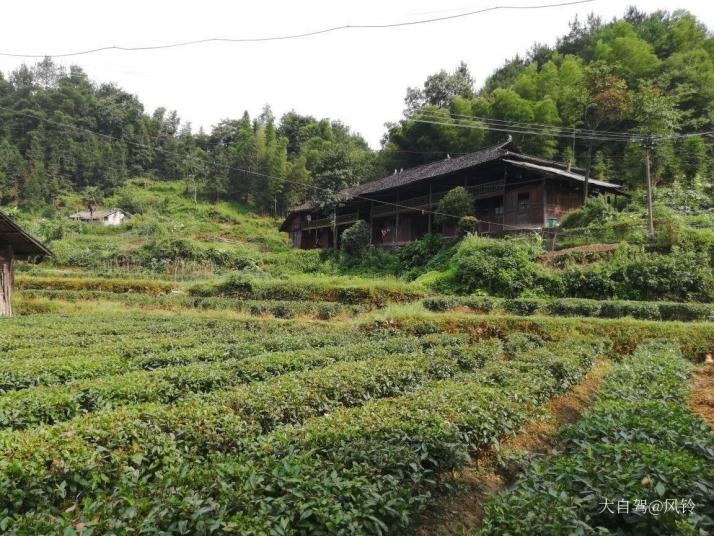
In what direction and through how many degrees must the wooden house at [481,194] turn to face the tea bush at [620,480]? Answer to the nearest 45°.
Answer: approximately 45° to its left

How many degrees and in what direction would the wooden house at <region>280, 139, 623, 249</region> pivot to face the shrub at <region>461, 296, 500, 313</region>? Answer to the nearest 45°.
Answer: approximately 45° to its left

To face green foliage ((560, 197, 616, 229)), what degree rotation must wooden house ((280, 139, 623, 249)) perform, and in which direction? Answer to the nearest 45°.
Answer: approximately 90° to its left

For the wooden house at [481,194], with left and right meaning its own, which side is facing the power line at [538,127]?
back

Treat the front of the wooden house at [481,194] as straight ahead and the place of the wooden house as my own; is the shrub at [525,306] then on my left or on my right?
on my left

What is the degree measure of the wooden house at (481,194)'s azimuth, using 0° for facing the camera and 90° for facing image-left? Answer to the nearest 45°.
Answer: approximately 45°
